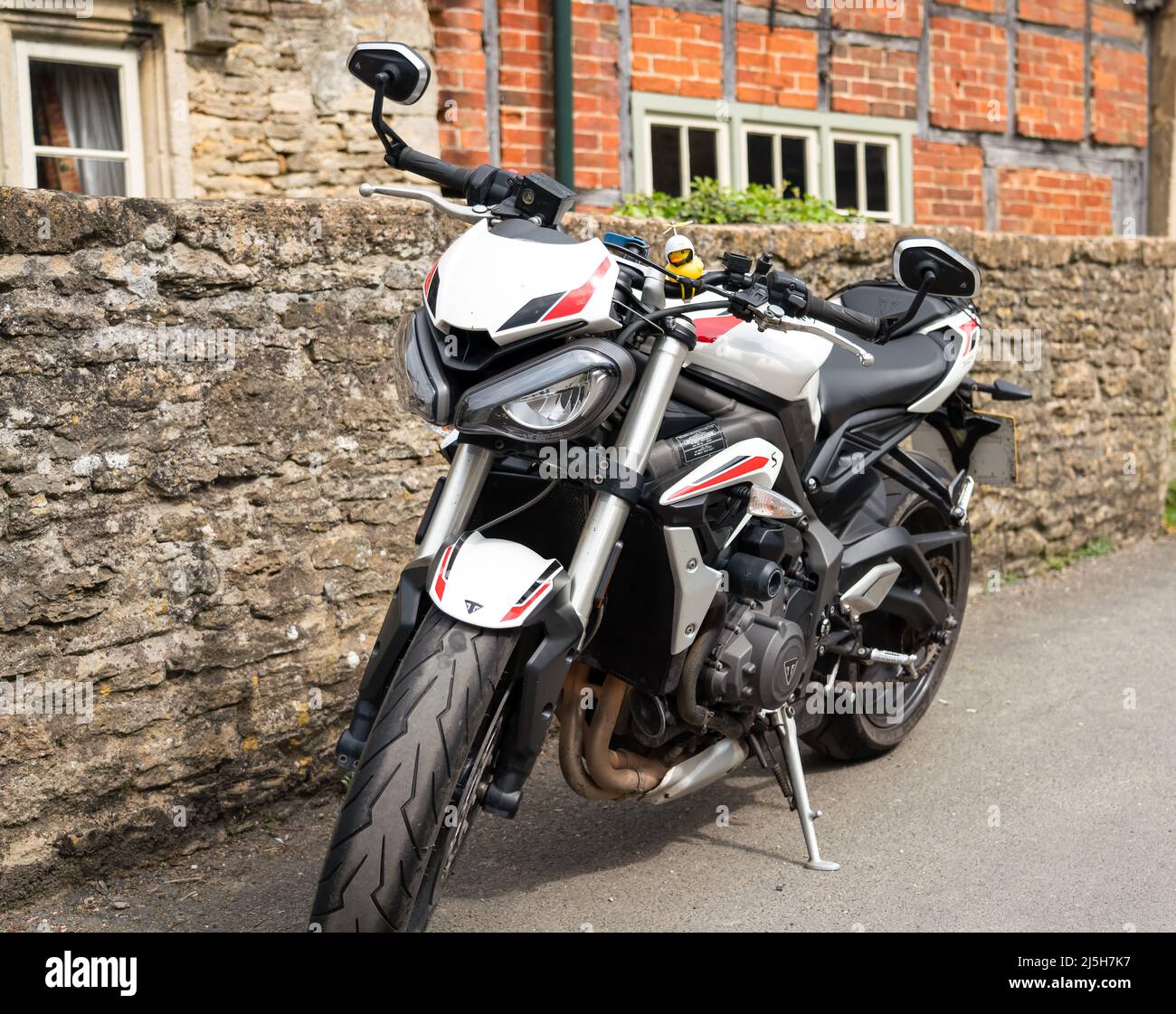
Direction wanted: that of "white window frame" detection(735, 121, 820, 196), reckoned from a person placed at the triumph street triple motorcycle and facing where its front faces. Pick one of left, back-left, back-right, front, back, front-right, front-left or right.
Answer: back-right

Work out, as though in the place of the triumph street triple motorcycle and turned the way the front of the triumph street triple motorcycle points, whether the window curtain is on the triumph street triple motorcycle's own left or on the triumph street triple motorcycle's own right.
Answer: on the triumph street triple motorcycle's own right

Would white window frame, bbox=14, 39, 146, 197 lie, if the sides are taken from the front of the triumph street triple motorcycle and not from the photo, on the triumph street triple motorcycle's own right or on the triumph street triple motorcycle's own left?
on the triumph street triple motorcycle's own right

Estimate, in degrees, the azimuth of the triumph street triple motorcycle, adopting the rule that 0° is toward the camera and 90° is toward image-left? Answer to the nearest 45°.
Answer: approximately 45°

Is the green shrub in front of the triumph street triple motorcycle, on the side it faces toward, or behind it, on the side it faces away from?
behind

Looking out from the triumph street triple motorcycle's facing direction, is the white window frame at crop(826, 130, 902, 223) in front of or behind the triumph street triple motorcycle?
behind

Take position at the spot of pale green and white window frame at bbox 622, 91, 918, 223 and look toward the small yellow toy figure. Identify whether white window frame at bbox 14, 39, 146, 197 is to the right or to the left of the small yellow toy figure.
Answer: right

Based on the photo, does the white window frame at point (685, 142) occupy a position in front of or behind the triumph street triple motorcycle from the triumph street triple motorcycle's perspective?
behind

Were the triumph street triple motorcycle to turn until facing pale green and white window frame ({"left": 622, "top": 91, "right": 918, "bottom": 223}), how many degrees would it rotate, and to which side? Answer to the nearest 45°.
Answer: approximately 135° to its right
